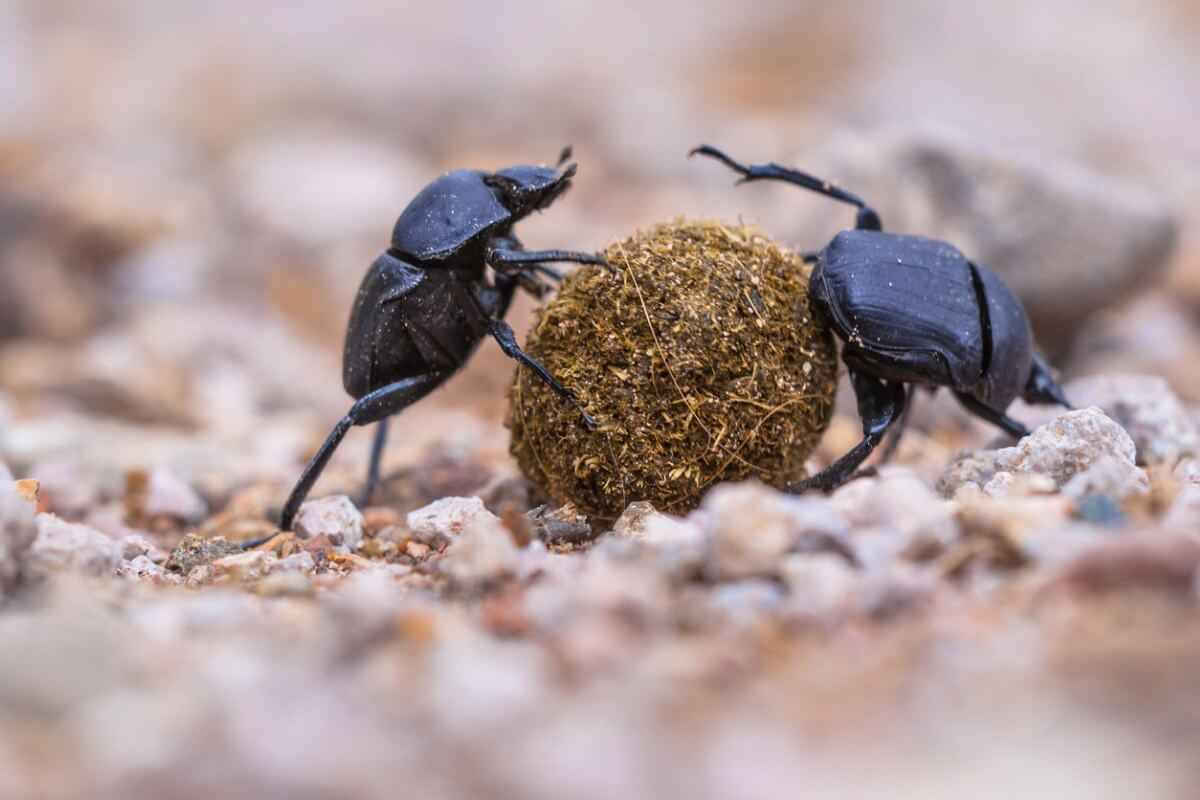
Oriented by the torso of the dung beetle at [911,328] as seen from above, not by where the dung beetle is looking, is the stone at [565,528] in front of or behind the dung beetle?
behind

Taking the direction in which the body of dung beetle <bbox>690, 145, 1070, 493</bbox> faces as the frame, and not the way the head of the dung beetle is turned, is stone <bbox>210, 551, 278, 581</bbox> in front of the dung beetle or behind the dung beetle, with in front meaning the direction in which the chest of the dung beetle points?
behind

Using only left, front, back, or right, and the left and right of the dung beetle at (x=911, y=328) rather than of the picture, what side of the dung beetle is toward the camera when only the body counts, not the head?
right

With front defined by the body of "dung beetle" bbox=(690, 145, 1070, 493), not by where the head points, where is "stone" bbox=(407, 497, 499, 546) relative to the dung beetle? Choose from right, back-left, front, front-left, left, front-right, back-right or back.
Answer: back

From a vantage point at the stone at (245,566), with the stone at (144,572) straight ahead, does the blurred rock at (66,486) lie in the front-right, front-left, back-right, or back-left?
front-right

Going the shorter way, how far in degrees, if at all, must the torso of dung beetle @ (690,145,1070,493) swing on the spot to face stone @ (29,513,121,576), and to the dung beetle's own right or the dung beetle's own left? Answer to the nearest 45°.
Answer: approximately 135° to the dung beetle's own right

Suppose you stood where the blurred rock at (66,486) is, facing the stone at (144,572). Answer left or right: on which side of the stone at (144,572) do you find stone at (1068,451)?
left
